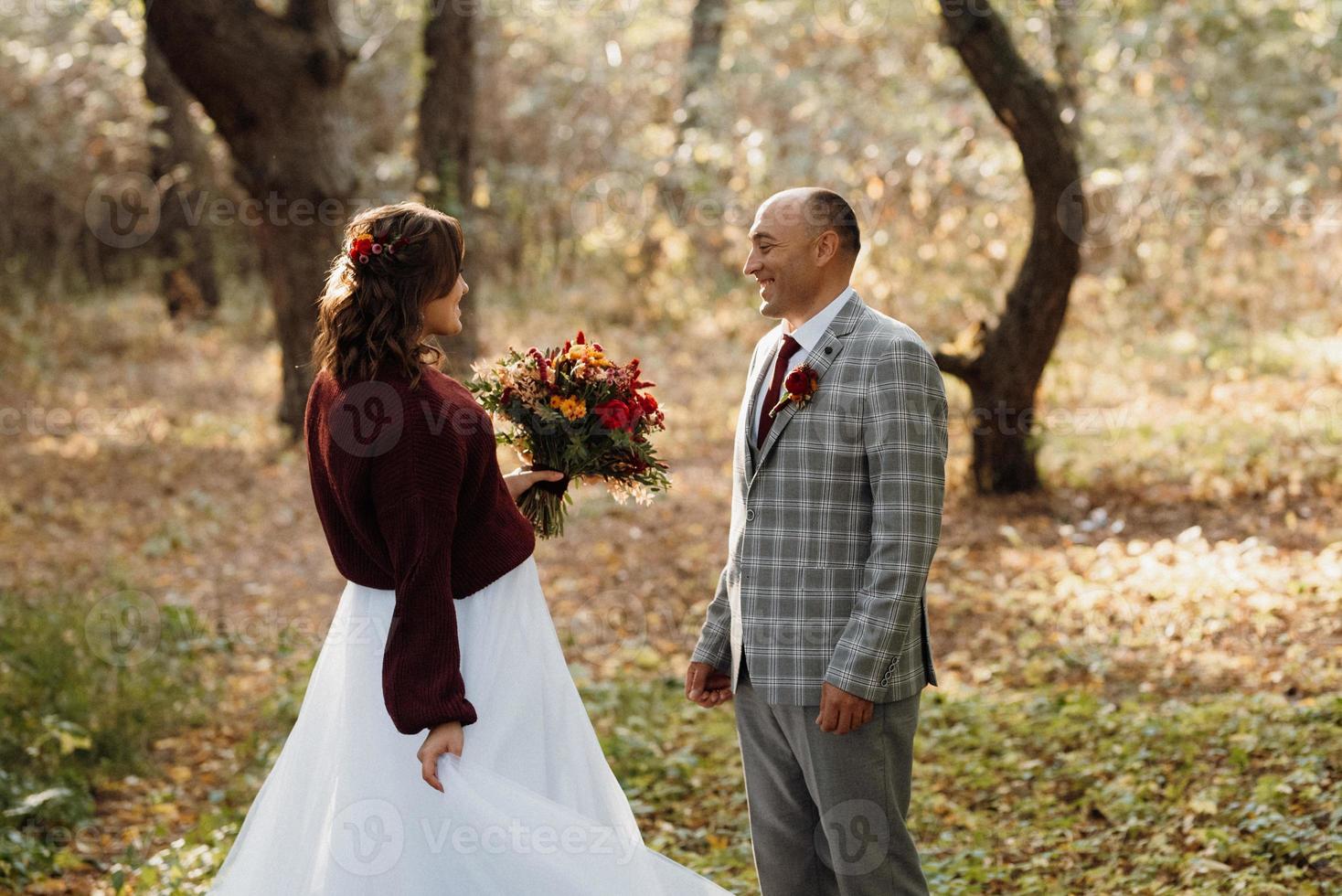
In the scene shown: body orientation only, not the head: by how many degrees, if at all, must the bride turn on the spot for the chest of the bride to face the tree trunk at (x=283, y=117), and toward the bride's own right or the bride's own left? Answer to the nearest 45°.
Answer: approximately 45° to the bride's own left

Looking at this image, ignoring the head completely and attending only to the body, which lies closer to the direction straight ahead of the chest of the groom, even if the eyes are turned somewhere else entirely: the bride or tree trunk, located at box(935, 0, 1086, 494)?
the bride

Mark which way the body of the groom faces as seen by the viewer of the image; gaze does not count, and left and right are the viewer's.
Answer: facing the viewer and to the left of the viewer

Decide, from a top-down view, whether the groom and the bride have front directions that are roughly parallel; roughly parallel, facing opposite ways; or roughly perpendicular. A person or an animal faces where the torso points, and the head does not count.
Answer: roughly parallel, facing opposite ways

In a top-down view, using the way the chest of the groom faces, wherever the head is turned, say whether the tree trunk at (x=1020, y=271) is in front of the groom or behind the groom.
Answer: behind

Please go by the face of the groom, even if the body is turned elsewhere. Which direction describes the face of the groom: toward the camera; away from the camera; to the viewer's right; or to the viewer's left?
to the viewer's left

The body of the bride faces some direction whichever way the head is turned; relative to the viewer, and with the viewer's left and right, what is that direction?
facing away from the viewer and to the right of the viewer
